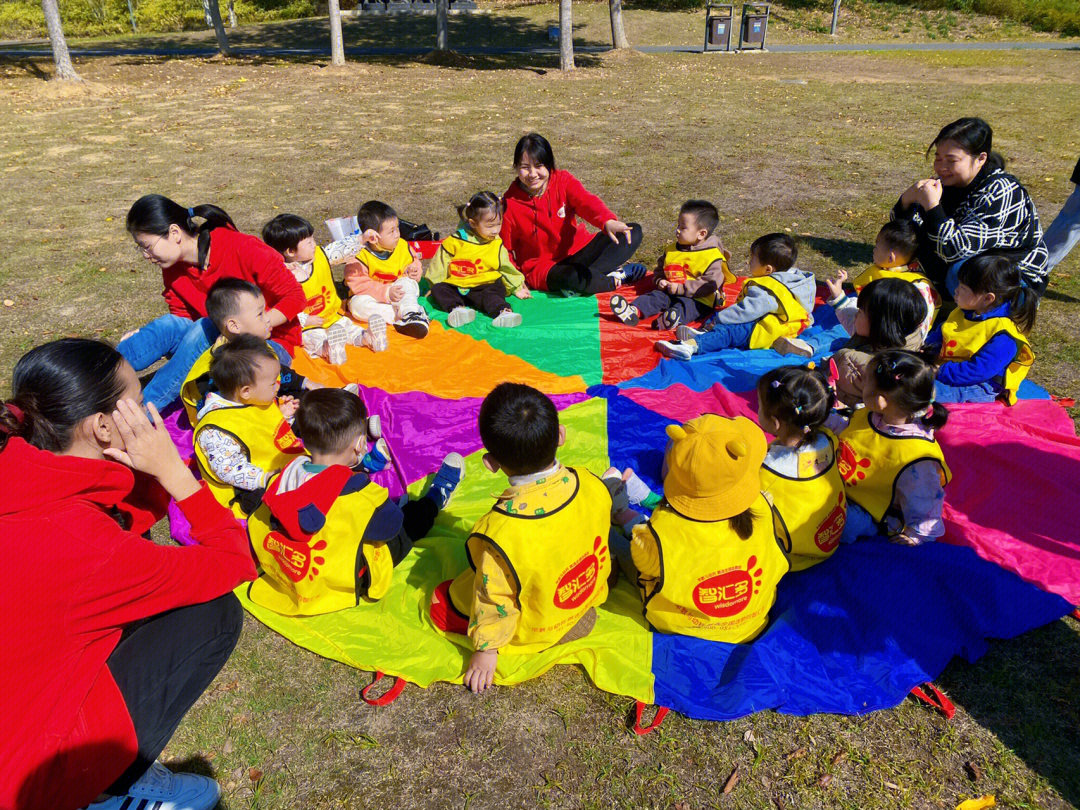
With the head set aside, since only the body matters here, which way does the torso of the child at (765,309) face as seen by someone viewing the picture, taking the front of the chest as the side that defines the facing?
to the viewer's left

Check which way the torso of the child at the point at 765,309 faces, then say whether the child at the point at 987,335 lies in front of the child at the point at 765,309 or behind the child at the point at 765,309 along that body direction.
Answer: behind

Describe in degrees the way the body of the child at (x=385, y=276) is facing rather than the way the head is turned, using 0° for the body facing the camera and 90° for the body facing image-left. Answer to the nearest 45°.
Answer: approximately 315°

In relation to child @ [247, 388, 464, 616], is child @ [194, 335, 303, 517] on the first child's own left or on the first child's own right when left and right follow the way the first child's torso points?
on the first child's own left

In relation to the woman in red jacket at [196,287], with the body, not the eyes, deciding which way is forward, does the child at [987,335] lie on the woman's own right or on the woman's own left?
on the woman's own left

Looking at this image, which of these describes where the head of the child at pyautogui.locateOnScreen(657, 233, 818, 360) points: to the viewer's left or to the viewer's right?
to the viewer's left

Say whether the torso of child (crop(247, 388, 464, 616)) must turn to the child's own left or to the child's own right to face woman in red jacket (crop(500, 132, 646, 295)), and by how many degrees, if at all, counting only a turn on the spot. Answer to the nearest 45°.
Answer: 0° — they already face them

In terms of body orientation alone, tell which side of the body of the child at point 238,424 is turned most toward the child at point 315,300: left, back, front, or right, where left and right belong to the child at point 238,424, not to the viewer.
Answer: left

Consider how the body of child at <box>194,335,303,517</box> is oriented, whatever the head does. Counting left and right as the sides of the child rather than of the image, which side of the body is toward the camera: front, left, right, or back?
right

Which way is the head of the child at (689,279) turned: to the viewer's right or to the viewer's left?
to the viewer's left

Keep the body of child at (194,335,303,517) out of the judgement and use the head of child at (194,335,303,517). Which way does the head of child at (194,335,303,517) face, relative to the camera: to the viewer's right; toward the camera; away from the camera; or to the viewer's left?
to the viewer's right

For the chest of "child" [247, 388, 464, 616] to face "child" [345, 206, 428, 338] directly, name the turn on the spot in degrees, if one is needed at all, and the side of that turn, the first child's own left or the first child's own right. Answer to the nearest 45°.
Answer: approximately 45° to the first child's own left
